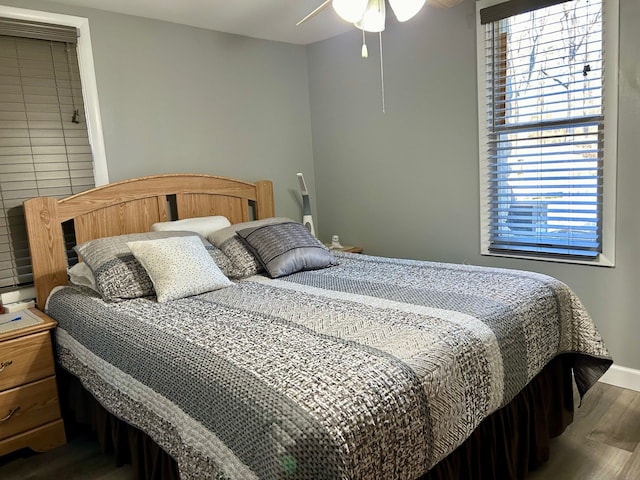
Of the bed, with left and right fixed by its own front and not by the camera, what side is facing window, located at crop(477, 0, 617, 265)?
left

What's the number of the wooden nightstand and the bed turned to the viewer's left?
0

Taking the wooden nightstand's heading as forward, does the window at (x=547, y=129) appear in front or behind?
in front

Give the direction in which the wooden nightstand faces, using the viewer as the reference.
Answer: facing the viewer and to the right of the viewer

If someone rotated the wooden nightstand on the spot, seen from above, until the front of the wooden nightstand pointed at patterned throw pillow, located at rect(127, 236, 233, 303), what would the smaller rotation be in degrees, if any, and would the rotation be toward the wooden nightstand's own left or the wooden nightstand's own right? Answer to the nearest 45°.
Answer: approximately 45° to the wooden nightstand's own left
